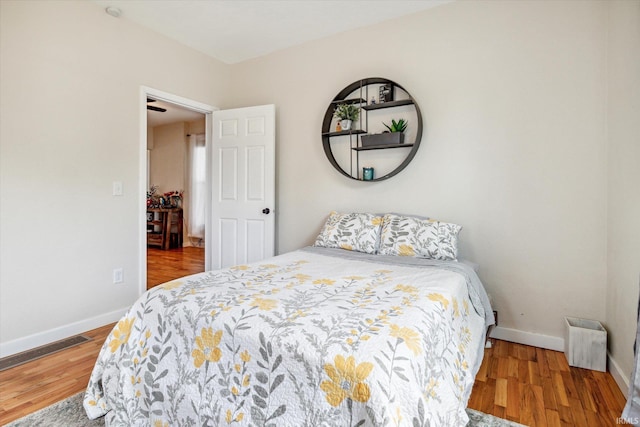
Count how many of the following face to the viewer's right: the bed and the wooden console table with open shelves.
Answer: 0

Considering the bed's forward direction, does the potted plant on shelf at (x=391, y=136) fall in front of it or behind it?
behind

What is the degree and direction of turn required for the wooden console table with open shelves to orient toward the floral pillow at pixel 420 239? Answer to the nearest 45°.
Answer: approximately 45° to its left

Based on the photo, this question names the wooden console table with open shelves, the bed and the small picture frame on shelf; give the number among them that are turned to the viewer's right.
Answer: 0

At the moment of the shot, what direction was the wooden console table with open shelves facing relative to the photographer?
facing the viewer and to the left of the viewer

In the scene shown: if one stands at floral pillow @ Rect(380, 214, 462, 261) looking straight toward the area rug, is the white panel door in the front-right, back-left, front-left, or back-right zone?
front-right

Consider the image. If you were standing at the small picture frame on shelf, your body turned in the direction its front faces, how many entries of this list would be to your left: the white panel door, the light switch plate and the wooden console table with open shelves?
0

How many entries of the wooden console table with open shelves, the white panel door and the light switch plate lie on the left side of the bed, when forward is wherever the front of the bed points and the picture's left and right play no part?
0

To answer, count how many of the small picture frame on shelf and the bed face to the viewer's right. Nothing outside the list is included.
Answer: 0

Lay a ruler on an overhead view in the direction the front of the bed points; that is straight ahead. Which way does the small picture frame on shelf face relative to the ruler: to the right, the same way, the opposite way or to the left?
the same way

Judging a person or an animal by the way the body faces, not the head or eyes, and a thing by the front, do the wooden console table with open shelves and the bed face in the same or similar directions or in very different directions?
same or similar directions
